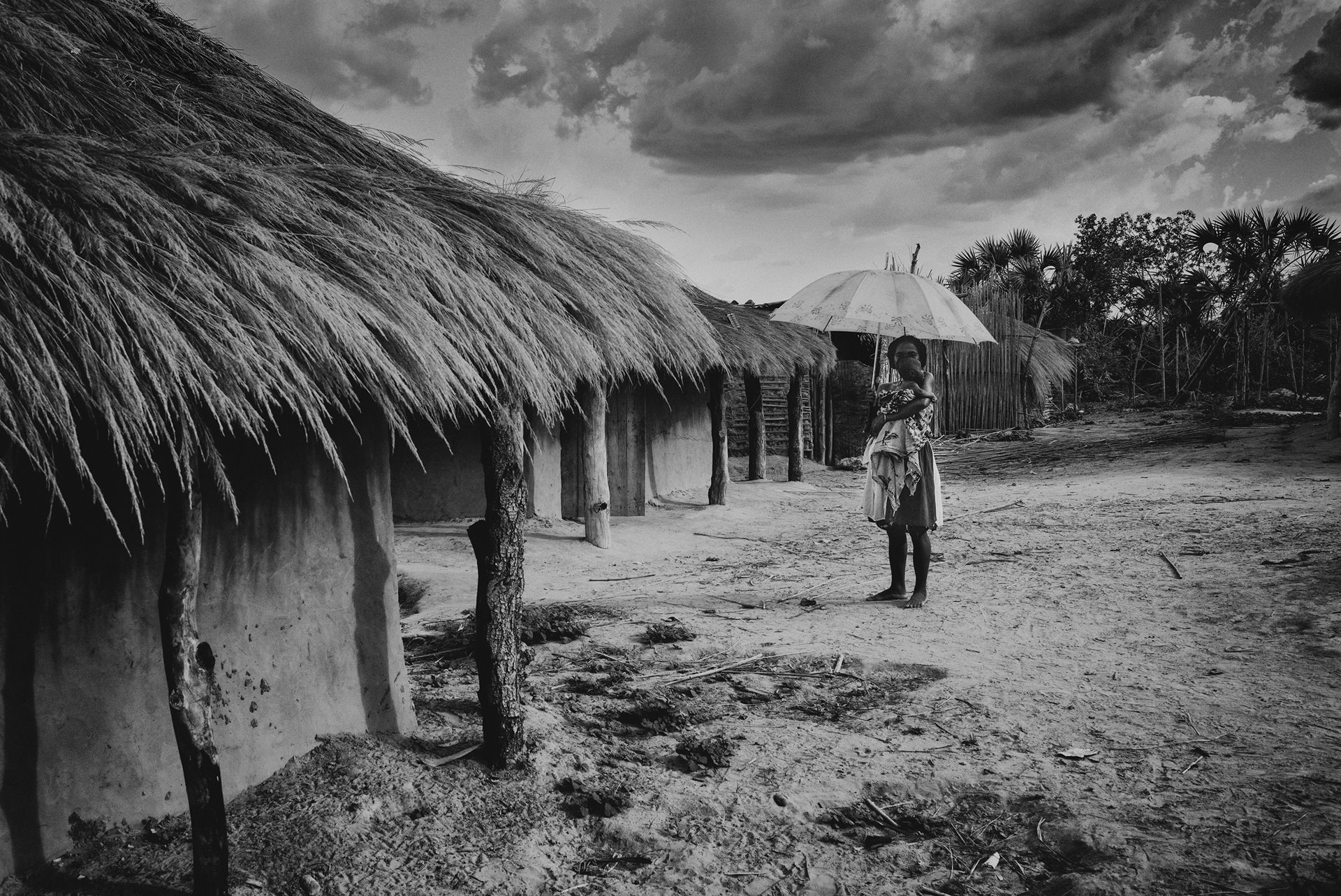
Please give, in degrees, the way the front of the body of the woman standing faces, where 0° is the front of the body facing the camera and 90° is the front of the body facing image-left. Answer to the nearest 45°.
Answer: approximately 45°

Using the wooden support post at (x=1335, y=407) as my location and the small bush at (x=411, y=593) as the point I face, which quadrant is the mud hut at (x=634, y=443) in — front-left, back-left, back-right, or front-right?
front-right

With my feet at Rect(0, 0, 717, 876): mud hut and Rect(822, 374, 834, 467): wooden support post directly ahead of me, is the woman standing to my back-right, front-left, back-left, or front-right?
front-right

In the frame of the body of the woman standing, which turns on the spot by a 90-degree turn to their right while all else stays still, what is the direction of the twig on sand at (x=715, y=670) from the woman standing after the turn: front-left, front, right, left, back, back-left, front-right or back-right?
left

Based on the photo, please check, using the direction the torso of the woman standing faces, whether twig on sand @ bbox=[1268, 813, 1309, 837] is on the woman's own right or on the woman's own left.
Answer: on the woman's own left

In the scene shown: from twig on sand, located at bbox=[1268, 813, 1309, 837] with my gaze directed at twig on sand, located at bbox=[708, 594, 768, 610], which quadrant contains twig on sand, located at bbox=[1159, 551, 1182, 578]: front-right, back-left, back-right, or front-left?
front-right

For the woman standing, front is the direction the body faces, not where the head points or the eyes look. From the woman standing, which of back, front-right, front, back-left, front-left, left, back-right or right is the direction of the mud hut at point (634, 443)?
right

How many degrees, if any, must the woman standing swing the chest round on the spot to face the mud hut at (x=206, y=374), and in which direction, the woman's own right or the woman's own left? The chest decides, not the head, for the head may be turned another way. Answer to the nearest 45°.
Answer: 0° — they already face it

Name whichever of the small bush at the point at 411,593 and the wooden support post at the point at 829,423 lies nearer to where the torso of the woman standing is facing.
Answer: the small bush

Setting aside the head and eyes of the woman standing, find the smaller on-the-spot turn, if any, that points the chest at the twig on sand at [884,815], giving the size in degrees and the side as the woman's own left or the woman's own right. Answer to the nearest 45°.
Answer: approximately 45° to the woman's own left
